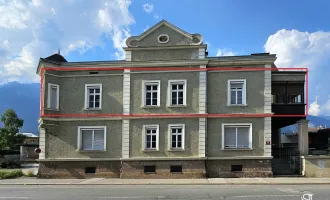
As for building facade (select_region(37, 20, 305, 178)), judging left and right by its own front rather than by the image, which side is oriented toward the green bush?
right

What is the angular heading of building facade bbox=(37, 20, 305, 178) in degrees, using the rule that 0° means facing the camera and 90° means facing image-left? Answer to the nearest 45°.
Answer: approximately 0°
